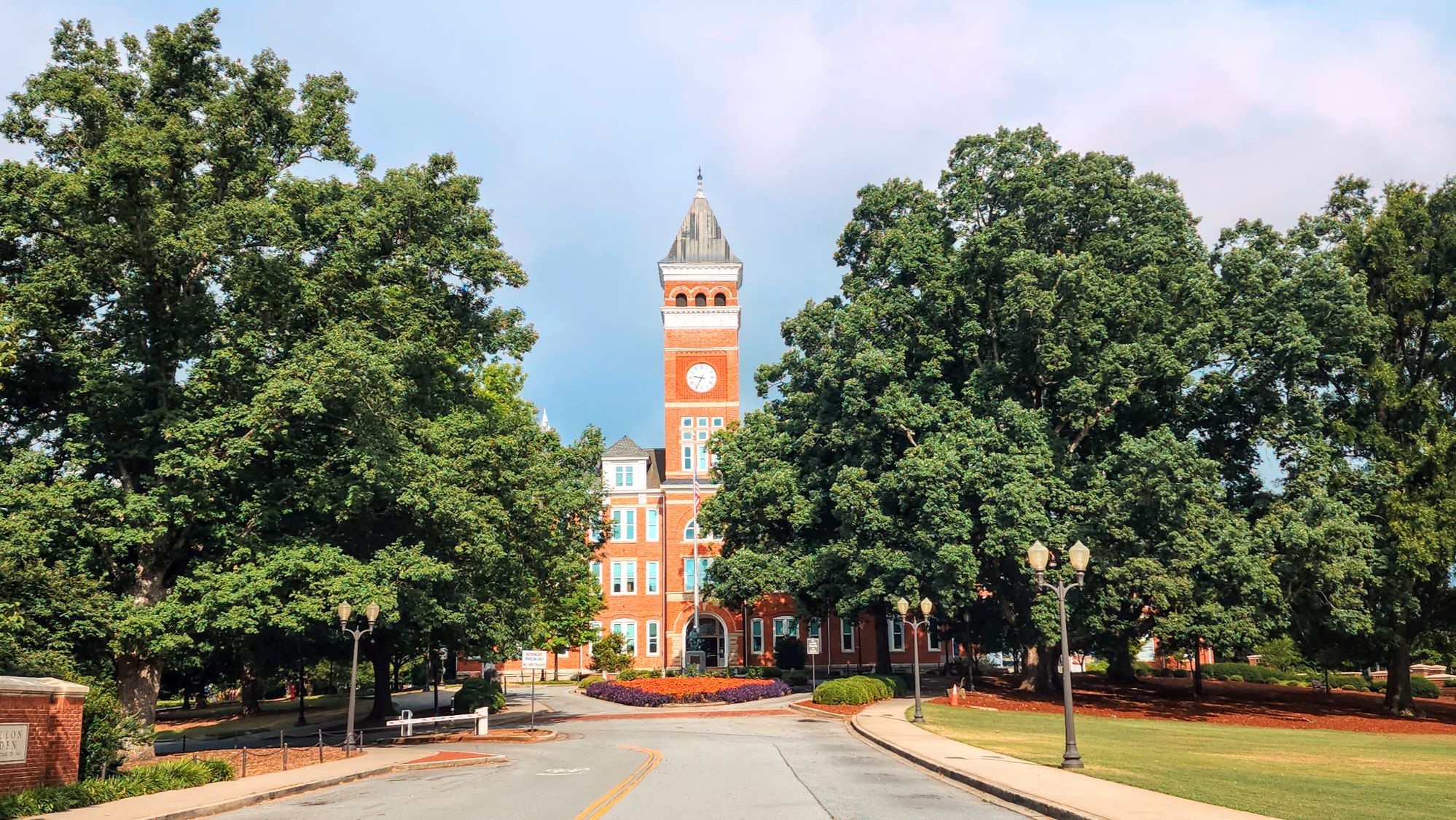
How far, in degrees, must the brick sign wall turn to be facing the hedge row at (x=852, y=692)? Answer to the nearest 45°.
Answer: approximately 135° to its left

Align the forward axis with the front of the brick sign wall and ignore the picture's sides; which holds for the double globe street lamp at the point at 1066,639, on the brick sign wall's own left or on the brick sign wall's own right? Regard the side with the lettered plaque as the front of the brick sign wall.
on the brick sign wall's own left

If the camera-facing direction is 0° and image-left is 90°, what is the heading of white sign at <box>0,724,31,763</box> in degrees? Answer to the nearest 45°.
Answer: approximately 0°

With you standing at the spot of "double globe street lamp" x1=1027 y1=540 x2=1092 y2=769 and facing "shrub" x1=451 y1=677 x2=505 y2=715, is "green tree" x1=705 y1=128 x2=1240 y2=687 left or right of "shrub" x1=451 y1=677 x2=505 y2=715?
right

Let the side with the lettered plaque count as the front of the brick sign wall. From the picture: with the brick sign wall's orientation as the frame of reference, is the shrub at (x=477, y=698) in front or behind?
behind

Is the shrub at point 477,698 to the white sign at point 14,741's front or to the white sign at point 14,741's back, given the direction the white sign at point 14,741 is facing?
to the back
